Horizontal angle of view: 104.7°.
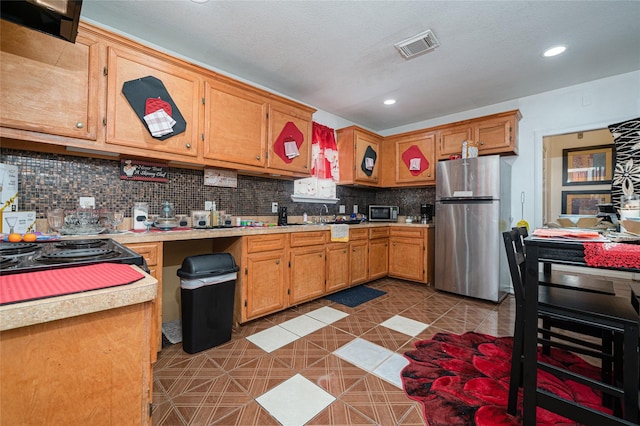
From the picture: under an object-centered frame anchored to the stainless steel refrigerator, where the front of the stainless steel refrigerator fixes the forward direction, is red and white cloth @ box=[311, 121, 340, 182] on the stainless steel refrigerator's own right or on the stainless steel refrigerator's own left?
on the stainless steel refrigerator's own right

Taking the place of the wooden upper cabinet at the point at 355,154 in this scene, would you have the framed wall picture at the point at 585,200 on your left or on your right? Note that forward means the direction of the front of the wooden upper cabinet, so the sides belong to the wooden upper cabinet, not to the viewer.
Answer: on your left

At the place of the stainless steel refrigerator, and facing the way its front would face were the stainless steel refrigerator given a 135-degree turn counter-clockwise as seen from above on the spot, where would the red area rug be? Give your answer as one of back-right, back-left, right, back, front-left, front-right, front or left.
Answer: back-right

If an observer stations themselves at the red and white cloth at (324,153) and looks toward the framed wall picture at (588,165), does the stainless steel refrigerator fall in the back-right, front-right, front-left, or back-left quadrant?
front-right

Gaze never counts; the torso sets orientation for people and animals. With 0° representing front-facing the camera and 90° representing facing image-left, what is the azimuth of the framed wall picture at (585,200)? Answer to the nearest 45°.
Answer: approximately 0°

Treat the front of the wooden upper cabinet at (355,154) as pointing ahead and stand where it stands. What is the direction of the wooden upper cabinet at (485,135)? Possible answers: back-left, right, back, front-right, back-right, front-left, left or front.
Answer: front-left

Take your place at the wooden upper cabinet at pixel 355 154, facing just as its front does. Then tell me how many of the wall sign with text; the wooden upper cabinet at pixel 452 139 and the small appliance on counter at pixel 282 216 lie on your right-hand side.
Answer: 2

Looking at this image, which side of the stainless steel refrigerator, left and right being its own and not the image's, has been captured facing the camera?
front

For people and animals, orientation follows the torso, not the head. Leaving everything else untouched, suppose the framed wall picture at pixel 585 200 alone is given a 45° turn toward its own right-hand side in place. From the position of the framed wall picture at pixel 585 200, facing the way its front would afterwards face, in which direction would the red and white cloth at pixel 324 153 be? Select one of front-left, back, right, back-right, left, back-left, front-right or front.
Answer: front

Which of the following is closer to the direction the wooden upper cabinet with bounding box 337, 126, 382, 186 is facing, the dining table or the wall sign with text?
the dining table

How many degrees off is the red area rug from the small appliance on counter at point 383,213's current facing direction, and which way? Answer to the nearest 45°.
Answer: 0° — it already faces it

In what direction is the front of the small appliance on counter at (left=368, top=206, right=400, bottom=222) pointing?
toward the camera

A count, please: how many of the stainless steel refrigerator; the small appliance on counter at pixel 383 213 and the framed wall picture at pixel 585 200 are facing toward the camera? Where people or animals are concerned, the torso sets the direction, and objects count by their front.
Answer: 3

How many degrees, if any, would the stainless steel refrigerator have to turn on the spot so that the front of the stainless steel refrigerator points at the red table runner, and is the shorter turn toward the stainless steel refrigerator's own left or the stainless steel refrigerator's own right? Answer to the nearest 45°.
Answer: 0° — it already faces it

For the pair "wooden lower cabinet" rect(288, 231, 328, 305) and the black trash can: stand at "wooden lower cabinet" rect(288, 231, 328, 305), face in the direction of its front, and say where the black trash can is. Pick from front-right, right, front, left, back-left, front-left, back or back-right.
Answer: right

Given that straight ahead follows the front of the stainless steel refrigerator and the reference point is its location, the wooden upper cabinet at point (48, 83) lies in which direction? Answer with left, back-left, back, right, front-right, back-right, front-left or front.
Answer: front-right

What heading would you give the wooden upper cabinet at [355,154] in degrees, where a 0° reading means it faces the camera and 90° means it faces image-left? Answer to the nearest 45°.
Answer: approximately 315°

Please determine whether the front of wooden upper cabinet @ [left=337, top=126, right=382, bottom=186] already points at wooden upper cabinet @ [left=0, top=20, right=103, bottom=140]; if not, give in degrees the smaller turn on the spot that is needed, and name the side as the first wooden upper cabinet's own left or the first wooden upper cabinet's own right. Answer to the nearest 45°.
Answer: approximately 90° to the first wooden upper cabinet's own right

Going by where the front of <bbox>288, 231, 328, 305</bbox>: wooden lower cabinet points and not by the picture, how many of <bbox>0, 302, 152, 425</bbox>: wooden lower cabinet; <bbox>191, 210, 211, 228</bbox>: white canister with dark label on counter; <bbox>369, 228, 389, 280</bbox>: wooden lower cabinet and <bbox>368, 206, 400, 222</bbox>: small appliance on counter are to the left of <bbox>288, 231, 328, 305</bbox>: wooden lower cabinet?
2

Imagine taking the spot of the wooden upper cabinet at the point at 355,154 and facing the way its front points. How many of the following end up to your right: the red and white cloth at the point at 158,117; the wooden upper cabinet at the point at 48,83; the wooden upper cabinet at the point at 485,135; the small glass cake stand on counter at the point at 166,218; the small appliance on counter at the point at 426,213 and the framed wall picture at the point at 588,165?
3

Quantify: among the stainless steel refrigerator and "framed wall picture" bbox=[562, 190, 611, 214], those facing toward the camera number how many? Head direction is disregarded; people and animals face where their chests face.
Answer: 2

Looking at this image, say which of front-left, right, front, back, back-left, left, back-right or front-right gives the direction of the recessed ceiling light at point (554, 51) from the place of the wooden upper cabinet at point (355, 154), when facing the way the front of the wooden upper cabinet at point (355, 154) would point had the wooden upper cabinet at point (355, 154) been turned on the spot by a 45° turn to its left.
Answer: front-right
